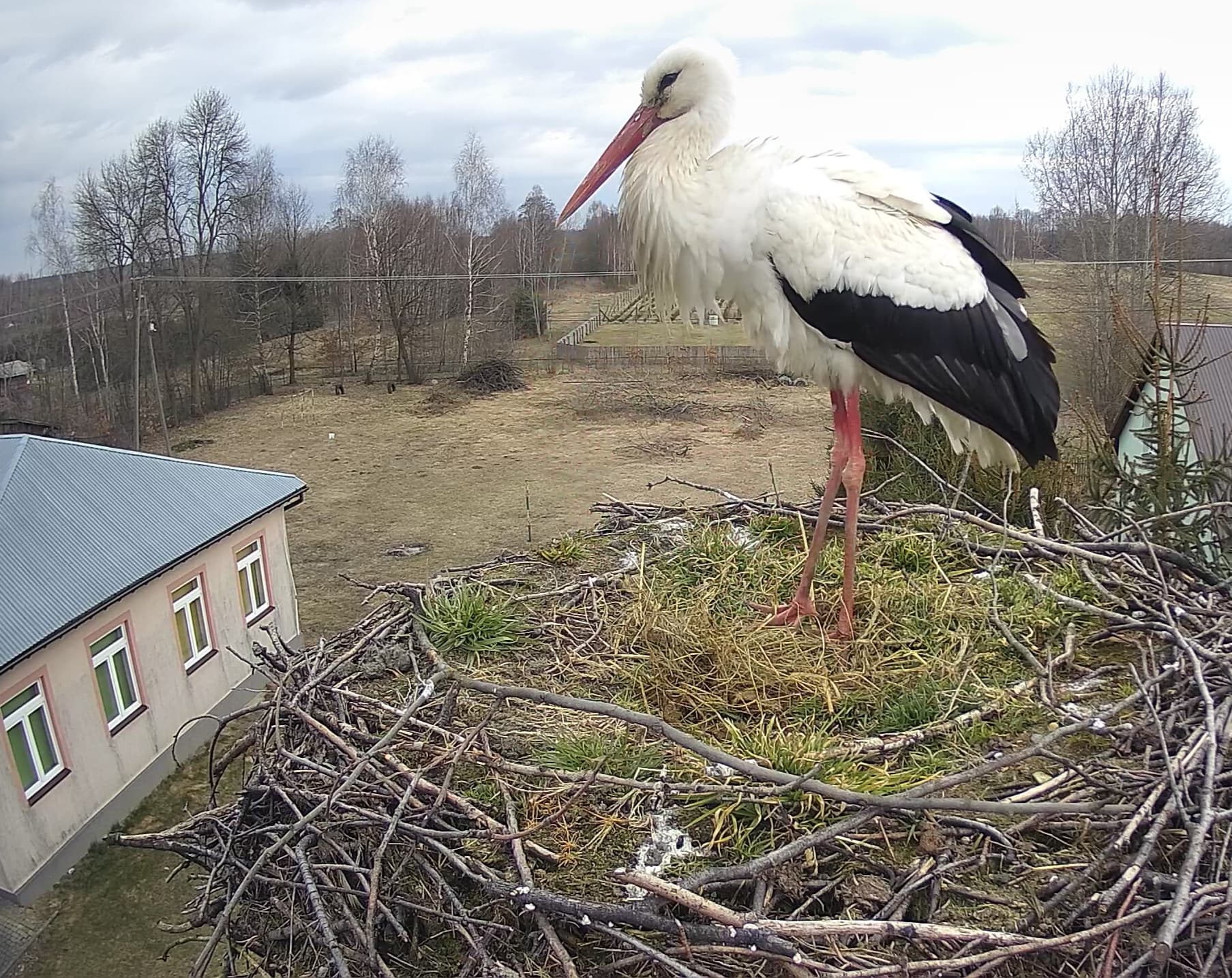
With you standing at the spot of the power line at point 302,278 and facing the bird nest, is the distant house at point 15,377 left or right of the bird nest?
right

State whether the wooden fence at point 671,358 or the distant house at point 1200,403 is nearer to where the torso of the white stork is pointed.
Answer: the wooden fence

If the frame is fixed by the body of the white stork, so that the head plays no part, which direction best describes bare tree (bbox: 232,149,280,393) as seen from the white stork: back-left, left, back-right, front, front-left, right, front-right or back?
front-right

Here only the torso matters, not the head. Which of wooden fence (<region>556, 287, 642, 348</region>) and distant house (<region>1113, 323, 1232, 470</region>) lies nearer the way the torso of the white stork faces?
the wooden fence

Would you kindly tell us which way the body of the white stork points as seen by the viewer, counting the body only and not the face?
to the viewer's left

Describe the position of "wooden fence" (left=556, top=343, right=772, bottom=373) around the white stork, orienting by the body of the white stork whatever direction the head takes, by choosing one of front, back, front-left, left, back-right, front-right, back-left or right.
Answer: right

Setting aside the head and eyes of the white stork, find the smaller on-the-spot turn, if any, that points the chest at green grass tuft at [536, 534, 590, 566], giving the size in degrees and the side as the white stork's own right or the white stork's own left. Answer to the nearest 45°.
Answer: approximately 45° to the white stork's own right

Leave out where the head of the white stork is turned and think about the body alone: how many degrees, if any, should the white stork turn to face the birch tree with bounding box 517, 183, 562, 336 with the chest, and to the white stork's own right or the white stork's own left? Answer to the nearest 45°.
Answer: approximately 90° to the white stork's own right

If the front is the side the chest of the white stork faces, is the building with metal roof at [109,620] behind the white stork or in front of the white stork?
in front

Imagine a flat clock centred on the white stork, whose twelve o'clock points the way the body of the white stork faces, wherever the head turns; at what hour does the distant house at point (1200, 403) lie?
The distant house is roughly at 4 o'clock from the white stork.
